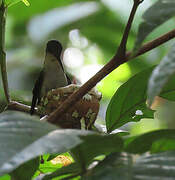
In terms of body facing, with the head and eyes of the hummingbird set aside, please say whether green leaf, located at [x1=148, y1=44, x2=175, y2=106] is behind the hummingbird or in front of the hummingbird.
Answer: in front

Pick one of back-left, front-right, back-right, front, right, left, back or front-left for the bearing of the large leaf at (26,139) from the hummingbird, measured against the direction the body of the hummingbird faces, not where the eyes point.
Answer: front-right

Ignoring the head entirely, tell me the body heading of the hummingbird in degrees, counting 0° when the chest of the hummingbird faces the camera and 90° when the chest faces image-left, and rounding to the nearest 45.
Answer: approximately 315°

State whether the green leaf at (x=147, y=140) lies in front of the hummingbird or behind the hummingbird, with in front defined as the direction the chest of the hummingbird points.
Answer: in front

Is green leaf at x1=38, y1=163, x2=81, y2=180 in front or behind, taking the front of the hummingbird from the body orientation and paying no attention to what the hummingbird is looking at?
in front

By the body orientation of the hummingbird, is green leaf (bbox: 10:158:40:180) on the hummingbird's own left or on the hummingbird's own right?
on the hummingbird's own right
